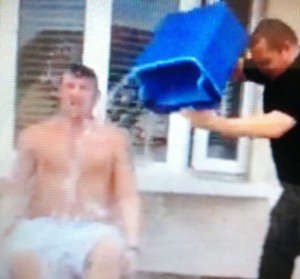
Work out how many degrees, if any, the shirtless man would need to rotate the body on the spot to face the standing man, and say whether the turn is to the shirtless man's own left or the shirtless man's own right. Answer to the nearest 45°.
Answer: approximately 90° to the shirtless man's own left

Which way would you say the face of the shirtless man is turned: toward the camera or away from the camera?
toward the camera

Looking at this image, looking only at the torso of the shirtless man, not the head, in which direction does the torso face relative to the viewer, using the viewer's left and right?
facing the viewer

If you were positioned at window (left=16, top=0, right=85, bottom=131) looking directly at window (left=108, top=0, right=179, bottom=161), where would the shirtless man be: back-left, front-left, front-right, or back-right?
front-right
